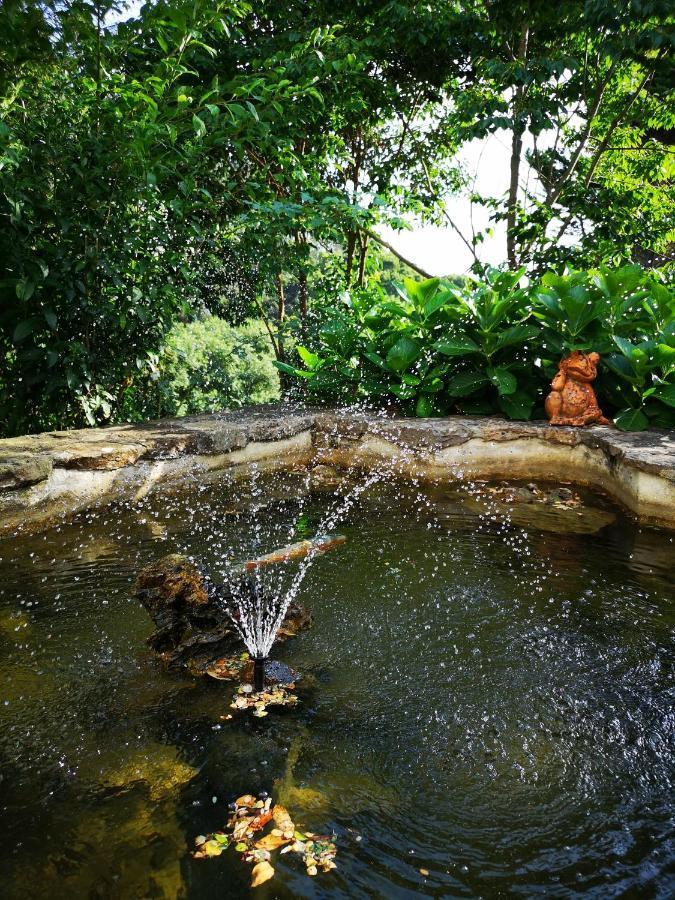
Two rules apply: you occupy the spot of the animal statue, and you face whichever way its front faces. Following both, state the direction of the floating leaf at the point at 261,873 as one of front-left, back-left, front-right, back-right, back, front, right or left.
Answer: front-right

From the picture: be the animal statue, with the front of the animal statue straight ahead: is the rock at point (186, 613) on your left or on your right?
on your right

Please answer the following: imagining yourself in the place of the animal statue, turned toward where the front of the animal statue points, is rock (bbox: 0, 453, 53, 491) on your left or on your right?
on your right

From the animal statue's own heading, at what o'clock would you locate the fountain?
The fountain is roughly at 2 o'clock from the animal statue.
